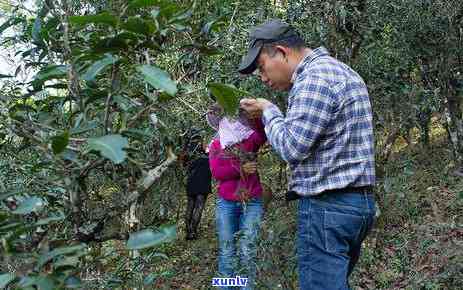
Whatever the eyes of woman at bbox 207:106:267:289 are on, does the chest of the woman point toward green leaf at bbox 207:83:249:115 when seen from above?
yes

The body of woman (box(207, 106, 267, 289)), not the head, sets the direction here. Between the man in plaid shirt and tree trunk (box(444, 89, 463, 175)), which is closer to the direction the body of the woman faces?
the man in plaid shirt

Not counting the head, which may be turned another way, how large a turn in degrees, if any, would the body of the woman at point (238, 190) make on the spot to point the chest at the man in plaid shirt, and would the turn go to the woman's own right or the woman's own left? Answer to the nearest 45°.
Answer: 0° — they already face them

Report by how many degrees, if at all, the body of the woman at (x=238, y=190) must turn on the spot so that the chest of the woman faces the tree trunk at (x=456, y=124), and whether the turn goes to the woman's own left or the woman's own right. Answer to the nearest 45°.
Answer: approximately 135° to the woman's own left

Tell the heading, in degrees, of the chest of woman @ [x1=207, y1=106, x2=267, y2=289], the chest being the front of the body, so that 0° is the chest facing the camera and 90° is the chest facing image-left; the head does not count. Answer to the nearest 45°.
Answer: approximately 0°
